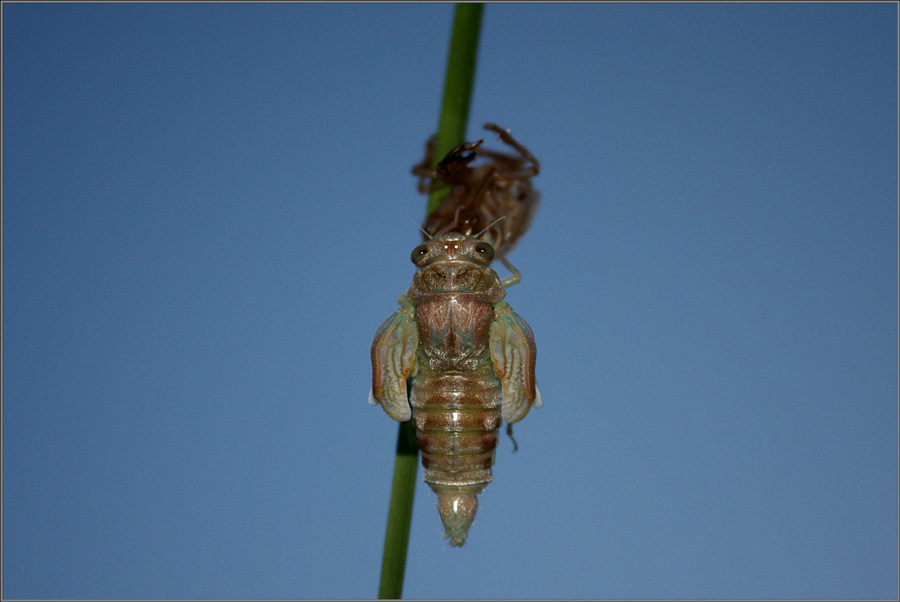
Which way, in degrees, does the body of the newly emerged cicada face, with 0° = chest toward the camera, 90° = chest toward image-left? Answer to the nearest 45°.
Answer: approximately 180°
